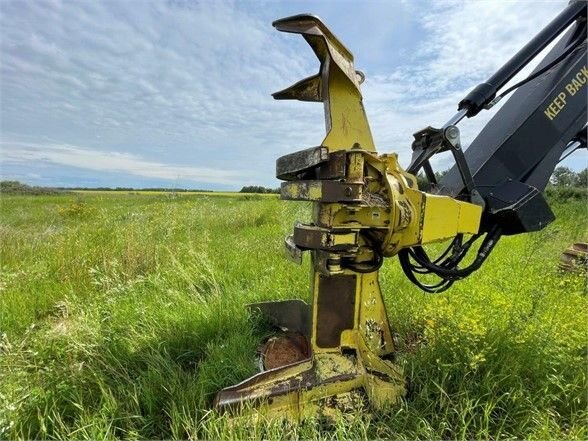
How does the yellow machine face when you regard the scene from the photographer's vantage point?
facing to the left of the viewer
